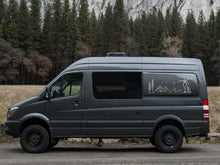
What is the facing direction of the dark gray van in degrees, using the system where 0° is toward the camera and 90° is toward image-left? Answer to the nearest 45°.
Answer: approximately 90°
